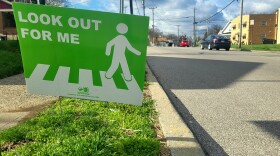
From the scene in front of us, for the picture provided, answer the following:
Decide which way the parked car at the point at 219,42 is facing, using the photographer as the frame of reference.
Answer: facing away from the viewer and to the left of the viewer

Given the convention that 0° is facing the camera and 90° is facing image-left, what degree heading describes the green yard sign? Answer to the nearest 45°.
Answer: approximately 0°

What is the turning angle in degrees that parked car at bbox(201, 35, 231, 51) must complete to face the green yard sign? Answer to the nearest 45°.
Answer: approximately 135° to its left

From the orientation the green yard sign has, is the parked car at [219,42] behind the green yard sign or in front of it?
behind

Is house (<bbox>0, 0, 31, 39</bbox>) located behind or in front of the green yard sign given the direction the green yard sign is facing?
behind
